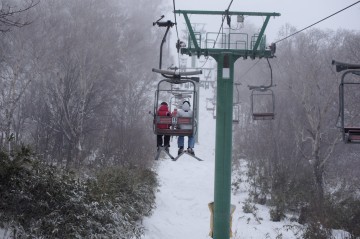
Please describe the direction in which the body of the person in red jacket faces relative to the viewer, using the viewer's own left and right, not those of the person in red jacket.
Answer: facing away from the viewer

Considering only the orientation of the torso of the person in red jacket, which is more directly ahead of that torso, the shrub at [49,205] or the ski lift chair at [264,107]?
the ski lift chair

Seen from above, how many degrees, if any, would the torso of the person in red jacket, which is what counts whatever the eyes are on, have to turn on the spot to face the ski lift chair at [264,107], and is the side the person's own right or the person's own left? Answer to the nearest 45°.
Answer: approximately 45° to the person's own right

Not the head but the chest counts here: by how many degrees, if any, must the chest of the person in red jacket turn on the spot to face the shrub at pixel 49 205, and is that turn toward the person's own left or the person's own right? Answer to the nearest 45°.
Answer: approximately 135° to the person's own left

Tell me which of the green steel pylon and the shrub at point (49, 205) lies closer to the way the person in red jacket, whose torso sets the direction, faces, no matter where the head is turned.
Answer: the green steel pylon

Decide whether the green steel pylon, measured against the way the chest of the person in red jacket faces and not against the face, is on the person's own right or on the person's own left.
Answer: on the person's own right
